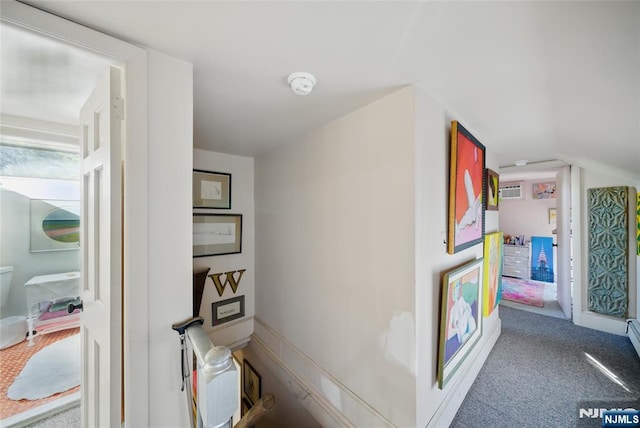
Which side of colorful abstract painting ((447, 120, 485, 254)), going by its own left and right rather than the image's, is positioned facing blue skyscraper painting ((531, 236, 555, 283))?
left

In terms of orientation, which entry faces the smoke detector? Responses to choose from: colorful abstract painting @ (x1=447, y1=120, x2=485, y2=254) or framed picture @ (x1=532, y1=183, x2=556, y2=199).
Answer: the framed picture

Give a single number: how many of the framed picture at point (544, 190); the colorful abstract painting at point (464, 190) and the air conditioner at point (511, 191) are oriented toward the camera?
2

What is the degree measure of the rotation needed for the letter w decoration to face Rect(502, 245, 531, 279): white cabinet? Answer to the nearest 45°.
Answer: approximately 90° to its left

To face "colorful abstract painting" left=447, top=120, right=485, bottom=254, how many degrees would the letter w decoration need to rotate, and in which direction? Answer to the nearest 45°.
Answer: approximately 45° to its left

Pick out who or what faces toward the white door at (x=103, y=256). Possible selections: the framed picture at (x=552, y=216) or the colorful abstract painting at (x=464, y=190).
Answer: the framed picture

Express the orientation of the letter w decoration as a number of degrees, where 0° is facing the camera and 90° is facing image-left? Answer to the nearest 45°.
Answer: approximately 0°
